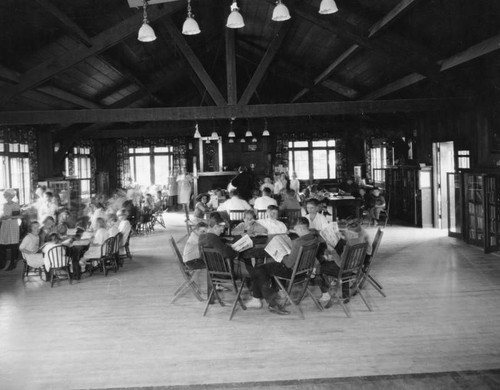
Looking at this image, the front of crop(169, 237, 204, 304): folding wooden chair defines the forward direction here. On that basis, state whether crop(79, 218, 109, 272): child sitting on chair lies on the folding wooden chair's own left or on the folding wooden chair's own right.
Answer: on the folding wooden chair's own left

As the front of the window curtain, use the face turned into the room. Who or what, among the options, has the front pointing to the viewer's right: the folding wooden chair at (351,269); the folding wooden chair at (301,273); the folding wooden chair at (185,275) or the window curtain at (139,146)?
the folding wooden chair at (185,275)

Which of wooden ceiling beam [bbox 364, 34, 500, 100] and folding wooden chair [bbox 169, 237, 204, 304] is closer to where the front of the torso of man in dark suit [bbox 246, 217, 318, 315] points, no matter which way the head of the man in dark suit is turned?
the folding wooden chair

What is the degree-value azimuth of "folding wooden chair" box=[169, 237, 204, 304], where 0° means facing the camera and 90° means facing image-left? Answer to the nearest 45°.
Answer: approximately 270°

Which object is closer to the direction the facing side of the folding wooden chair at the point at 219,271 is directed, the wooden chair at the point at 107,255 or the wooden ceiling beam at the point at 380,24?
the wooden ceiling beam

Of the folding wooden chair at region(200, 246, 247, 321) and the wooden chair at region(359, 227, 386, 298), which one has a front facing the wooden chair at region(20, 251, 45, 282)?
the wooden chair at region(359, 227, 386, 298)

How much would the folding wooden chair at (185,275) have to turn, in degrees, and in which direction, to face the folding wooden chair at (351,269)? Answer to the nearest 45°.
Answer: approximately 45° to its right

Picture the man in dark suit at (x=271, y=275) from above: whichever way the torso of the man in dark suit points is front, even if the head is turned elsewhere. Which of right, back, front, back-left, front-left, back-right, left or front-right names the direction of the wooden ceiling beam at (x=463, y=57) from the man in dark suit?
back-right

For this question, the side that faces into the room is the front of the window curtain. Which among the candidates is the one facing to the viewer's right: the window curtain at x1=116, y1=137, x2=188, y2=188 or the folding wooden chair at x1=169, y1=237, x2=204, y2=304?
the folding wooden chair

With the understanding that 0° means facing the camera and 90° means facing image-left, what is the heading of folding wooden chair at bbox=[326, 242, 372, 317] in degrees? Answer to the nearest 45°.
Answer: approximately 135°
